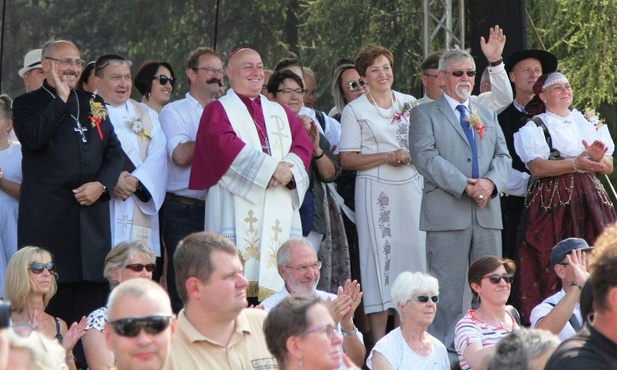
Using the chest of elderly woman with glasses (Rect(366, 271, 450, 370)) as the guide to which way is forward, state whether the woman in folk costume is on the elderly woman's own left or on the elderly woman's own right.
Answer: on the elderly woman's own left

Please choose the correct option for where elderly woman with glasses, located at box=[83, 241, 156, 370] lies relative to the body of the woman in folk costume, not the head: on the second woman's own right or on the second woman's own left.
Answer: on the second woman's own right

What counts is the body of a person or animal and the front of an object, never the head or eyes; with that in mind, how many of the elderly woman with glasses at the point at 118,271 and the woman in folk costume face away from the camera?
0

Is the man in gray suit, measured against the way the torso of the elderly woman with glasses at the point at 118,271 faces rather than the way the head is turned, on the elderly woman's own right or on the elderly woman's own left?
on the elderly woman's own left

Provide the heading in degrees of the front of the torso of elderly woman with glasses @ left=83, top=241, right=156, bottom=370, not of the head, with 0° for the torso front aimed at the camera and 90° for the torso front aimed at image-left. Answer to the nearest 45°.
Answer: approximately 315°

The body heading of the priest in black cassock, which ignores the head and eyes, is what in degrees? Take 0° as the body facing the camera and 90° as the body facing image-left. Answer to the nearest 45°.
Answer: approximately 315°

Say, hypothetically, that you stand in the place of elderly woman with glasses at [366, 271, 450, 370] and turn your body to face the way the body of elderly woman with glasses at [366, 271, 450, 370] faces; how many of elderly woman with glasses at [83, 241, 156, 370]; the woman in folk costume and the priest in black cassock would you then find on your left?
1

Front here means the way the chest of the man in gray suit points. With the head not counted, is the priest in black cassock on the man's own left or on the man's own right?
on the man's own right

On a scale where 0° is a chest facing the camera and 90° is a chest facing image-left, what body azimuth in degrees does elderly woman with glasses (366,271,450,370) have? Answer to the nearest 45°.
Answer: approximately 315°

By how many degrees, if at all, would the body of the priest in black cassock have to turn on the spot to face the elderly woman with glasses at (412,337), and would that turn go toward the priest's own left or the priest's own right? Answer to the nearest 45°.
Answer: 0° — they already face them

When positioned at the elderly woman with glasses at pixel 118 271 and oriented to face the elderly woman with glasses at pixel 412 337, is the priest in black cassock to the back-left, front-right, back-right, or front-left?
back-left

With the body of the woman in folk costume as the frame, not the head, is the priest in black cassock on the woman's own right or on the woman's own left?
on the woman's own right
